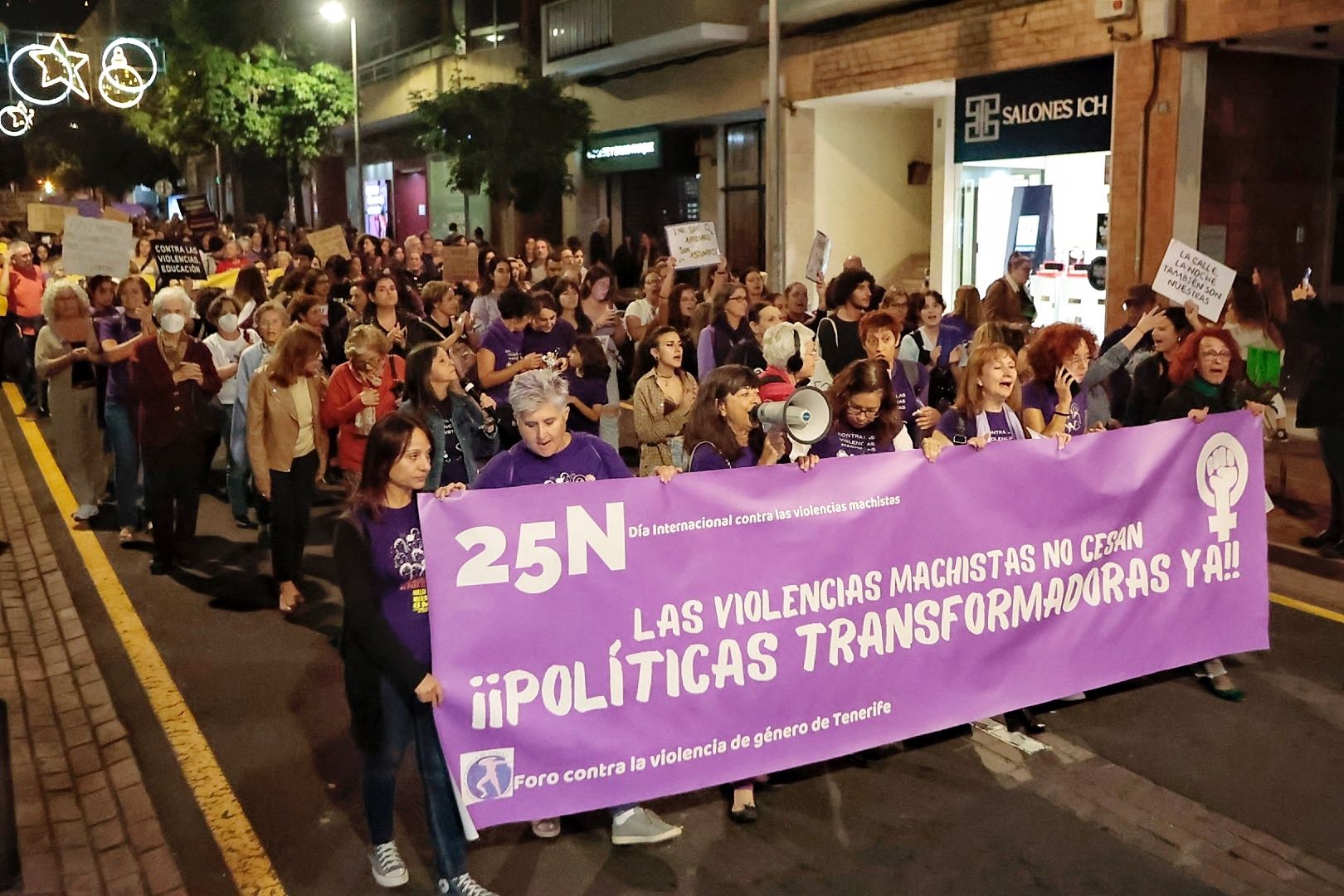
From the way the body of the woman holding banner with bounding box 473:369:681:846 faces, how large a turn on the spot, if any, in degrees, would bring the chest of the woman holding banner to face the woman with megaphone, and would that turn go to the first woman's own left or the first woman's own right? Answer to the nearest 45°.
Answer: approximately 135° to the first woman's own left

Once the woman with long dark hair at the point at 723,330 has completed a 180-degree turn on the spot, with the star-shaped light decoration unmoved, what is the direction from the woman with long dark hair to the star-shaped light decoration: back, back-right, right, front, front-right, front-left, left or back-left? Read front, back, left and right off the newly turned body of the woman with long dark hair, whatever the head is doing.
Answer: front

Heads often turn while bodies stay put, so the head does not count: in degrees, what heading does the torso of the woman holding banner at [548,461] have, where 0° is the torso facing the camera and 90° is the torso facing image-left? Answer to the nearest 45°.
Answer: approximately 0°

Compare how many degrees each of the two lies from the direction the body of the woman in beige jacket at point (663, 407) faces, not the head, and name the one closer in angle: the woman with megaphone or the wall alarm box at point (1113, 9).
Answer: the woman with megaphone

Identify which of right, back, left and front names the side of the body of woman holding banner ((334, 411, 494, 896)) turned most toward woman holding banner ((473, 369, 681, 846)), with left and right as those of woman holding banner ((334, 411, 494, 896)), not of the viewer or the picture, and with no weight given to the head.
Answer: left

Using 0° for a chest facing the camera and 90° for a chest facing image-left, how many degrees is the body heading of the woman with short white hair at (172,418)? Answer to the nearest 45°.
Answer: approximately 0°

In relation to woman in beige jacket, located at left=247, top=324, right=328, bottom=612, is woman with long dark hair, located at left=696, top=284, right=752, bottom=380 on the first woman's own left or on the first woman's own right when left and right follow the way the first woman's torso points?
on the first woman's own left

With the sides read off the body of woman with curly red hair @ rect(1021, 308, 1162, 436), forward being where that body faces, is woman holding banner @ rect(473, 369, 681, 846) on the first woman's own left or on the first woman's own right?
on the first woman's own right

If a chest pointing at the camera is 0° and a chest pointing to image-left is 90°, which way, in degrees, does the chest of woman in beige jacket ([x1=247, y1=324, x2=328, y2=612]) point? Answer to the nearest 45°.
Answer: approximately 315°
